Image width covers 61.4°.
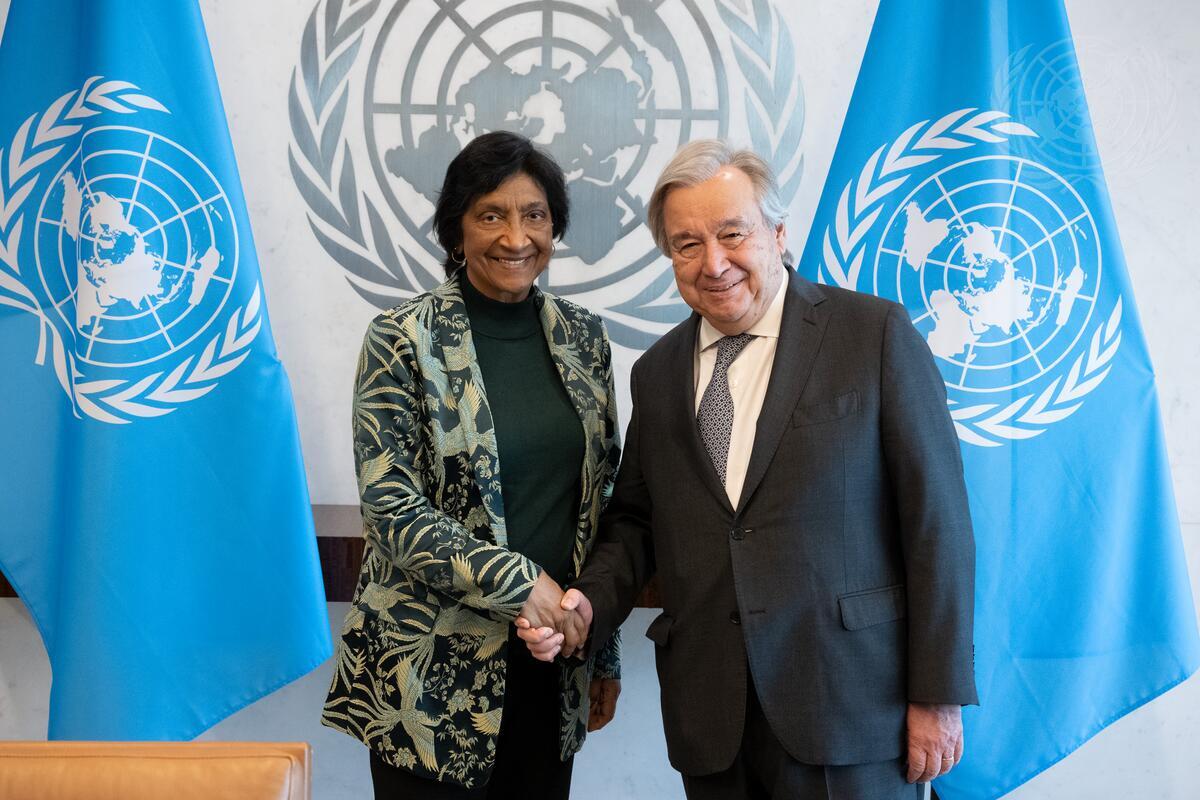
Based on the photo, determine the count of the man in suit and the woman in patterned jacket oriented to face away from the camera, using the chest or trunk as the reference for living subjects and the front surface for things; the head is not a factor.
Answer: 0

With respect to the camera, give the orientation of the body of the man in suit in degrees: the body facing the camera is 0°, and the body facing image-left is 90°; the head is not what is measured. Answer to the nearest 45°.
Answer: approximately 45°

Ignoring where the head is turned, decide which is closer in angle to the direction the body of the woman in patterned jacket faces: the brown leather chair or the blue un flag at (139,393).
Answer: the brown leather chair

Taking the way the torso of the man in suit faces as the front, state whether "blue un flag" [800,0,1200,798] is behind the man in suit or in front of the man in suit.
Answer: behind

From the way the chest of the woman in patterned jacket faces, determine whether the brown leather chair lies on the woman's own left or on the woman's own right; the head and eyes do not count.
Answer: on the woman's own right

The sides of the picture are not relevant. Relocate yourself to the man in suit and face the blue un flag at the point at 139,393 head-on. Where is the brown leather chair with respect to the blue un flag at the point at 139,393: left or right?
left

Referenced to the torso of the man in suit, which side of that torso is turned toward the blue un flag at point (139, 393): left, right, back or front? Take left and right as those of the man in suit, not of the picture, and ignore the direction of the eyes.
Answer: right

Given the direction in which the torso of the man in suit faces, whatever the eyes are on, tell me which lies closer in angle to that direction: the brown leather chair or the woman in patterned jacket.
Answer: the brown leather chair

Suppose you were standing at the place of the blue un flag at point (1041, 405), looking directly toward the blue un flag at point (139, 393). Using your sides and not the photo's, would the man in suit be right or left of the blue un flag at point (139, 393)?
left

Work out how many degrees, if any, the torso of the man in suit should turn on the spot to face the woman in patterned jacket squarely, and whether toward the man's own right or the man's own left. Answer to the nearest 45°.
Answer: approximately 45° to the man's own right

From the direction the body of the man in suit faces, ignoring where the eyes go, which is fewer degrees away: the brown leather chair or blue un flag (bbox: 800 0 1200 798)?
the brown leather chair

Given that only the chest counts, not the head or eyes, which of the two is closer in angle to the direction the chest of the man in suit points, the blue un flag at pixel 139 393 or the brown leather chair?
the brown leather chair
